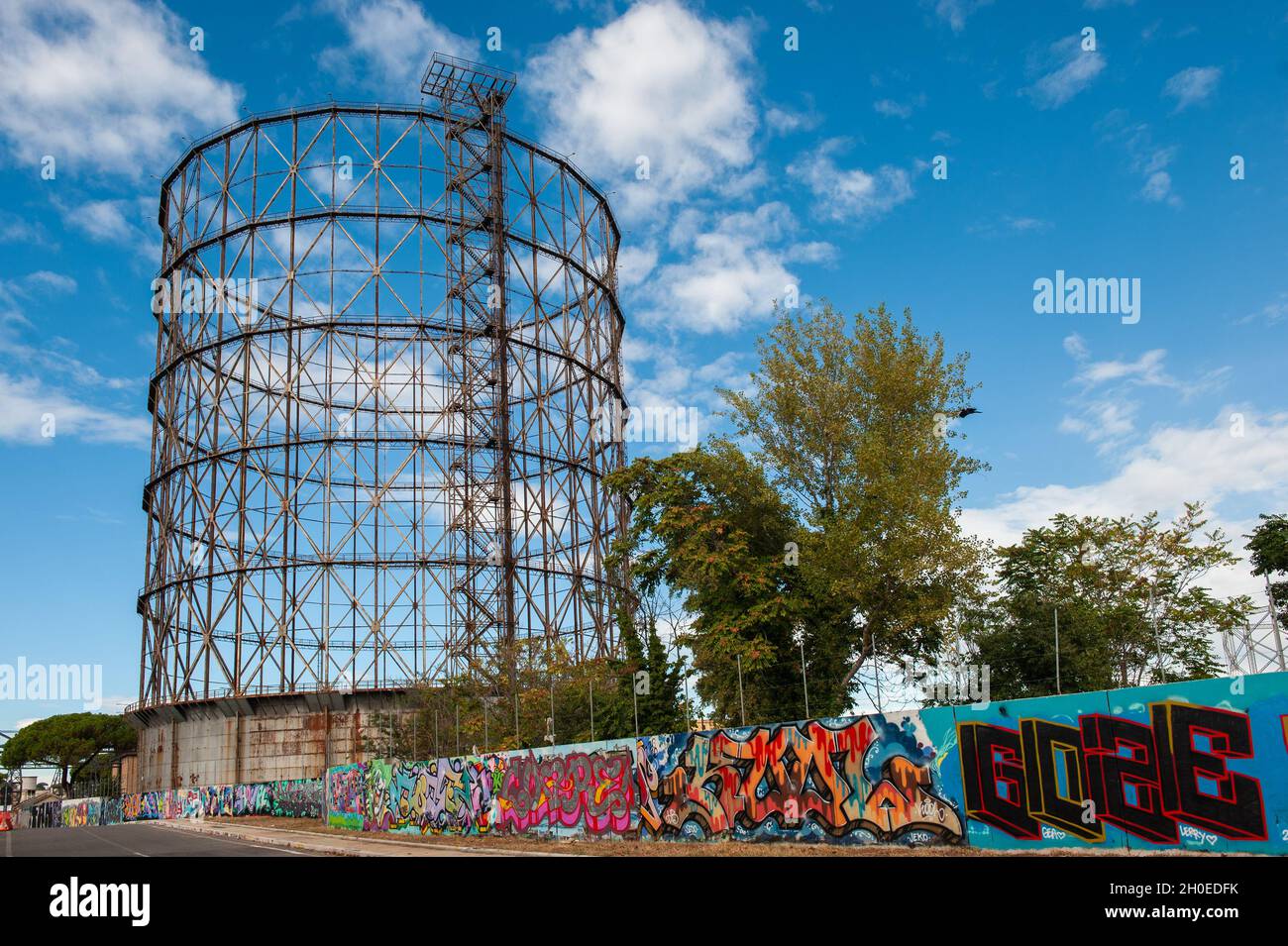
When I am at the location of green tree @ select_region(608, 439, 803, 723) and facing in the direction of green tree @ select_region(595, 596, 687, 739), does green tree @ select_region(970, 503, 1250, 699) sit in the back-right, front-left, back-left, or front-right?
back-right

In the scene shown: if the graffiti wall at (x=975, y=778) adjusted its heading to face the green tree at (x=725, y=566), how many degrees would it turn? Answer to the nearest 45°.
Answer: approximately 135° to its right

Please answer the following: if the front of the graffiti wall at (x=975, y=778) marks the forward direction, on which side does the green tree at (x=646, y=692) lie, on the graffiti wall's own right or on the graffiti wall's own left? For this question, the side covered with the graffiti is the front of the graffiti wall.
on the graffiti wall's own right

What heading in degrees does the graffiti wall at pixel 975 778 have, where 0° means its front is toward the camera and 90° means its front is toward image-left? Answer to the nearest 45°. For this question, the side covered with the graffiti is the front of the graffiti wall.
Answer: approximately 45°
